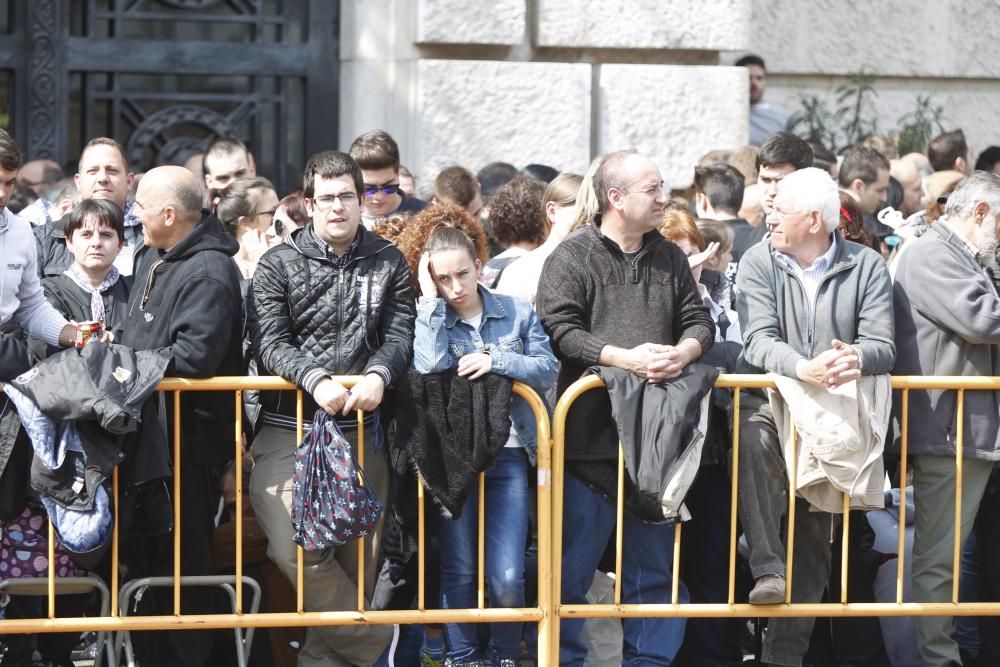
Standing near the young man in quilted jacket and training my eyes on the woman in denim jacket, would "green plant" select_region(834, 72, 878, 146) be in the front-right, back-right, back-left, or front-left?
front-left

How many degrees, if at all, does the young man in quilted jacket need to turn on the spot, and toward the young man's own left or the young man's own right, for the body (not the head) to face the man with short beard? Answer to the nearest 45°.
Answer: approximately 90° to the young man's own left

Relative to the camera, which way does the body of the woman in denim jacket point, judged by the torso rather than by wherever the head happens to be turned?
toward the camera

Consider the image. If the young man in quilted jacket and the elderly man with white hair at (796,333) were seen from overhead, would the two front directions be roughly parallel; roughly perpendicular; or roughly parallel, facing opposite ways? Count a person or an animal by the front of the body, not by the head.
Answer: roughly parallel

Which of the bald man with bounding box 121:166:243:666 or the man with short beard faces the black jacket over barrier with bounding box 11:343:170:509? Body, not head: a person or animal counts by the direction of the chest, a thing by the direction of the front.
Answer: the bald man

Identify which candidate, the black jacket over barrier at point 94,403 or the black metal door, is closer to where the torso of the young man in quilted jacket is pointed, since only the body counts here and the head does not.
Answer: the black jacket over barrier

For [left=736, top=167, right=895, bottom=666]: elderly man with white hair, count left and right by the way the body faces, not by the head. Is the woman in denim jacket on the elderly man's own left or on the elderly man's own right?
on the elderly man's own right

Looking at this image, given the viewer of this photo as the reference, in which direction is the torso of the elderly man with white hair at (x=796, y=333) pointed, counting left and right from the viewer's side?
facing the viewer

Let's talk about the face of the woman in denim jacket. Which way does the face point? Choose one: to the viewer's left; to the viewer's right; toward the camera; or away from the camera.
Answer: toward the camera

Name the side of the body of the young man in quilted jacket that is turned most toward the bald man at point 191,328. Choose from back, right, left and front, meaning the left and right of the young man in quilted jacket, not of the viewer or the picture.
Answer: right

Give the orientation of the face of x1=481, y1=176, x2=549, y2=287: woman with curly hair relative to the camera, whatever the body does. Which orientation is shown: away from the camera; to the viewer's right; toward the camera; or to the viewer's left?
away from the camera

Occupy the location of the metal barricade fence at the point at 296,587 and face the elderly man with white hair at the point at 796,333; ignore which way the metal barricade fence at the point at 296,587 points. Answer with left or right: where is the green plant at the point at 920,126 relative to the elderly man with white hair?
left

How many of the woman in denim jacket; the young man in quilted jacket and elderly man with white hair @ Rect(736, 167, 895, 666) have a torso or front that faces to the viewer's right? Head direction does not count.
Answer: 0

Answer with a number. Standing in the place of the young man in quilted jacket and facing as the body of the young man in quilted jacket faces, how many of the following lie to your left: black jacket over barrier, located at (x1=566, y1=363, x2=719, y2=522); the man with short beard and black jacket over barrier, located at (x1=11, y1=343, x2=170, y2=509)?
2
